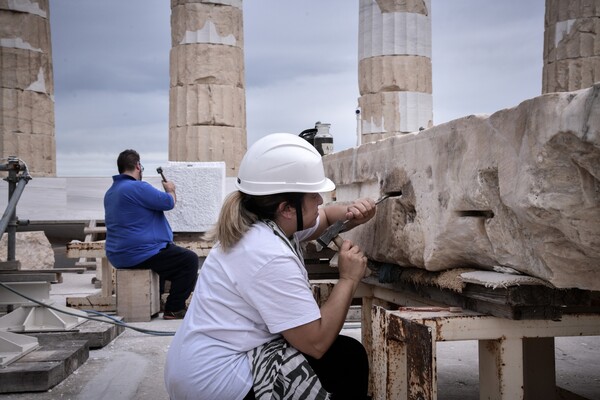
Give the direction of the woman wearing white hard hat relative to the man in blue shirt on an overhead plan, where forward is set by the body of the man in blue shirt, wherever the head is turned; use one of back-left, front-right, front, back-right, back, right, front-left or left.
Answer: back-right

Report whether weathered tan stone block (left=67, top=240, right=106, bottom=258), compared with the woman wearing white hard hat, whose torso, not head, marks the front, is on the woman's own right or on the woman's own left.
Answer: on the woman's own left

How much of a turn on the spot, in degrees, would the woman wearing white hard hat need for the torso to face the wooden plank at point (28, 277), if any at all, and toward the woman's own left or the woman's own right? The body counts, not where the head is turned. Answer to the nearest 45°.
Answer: approximately 135° to the woman's own left

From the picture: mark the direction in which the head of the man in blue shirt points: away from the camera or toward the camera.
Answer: away from the camera

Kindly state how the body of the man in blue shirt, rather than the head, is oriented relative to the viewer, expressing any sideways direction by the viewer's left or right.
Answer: facing away from the viewer and to the right of the viewer

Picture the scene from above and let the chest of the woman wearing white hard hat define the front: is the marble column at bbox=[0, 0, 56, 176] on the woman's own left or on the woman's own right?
on the woman's own left

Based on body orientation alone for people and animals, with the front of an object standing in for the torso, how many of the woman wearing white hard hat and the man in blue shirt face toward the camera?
0

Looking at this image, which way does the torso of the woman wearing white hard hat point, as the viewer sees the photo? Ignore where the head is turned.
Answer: to the viewer's right

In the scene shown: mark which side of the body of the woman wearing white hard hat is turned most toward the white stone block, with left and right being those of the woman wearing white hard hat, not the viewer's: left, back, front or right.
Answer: left

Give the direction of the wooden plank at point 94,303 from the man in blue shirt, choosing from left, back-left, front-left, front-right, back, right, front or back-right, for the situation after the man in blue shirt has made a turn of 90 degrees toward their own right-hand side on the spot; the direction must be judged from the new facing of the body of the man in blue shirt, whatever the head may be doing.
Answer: back

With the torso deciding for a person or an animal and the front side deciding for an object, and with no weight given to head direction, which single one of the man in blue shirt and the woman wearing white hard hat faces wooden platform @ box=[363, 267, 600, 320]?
the woman wearing white hard hat

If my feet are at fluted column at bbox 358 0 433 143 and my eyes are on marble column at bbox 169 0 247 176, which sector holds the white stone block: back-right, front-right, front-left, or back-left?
front-left

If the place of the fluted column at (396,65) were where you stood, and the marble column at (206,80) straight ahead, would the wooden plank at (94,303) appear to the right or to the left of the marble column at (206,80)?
left
